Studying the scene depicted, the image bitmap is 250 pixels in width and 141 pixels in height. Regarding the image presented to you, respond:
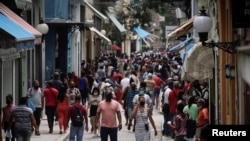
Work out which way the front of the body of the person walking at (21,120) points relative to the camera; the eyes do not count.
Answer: away from the camera

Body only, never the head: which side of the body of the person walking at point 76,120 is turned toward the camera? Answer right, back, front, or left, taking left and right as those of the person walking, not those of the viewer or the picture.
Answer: back

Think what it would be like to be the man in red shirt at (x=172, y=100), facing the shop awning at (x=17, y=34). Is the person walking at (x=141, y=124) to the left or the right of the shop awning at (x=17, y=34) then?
left

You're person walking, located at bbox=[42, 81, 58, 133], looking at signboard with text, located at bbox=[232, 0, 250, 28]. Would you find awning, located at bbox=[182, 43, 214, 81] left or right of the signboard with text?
left

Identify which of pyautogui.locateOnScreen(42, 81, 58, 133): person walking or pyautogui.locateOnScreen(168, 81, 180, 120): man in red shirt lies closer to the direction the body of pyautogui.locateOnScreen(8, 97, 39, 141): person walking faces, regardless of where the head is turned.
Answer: the person walking

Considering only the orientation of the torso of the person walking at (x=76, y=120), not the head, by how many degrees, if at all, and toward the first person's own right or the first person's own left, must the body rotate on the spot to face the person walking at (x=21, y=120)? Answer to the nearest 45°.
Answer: approximately 135° to the first person's own left
